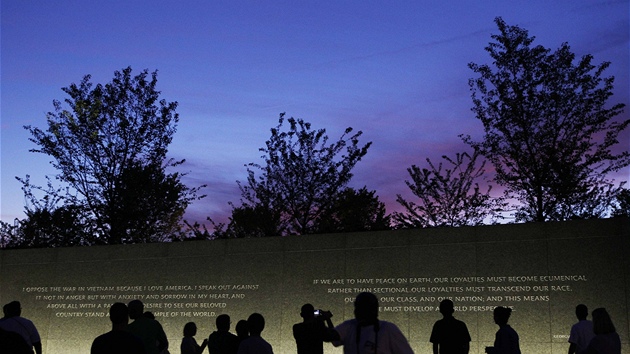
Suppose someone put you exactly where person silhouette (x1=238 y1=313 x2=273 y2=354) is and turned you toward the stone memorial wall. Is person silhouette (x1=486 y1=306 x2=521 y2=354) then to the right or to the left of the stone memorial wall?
right

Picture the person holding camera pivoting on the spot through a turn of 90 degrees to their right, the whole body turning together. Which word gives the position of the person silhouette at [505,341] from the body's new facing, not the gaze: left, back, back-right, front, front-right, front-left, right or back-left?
front-left

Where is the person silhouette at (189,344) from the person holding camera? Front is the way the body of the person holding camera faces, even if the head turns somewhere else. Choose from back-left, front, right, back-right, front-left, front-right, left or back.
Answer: left

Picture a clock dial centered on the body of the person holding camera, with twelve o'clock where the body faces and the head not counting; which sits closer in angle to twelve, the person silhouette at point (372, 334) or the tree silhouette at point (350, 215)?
the tree silhouette

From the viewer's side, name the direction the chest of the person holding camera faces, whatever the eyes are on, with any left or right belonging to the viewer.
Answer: facing away from the viewer and to the right of the viewer

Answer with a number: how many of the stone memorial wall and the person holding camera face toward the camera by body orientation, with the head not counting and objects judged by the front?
1

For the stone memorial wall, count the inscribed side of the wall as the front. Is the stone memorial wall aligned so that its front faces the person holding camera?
yes

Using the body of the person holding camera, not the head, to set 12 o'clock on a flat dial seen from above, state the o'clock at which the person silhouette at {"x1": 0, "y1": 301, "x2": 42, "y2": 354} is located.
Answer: The person silhouette is roughly at 8 o'clock from the person holding camera.

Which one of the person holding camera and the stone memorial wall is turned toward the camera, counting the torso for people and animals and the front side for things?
the stone memorial wall

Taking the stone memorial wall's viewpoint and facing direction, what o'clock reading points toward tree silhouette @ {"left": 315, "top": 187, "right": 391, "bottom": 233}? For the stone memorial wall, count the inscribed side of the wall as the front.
The tree silhouette is roughly at 6 o'clock from the stone memorial wall.

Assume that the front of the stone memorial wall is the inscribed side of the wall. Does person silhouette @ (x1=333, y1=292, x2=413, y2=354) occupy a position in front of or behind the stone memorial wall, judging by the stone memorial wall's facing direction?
in front

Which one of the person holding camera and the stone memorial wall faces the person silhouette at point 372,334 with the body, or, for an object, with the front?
the stone memorial wall

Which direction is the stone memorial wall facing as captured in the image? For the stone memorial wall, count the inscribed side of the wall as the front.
toward the camera

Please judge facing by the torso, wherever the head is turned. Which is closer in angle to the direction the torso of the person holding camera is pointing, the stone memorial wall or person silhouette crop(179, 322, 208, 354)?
the stone memorial wall

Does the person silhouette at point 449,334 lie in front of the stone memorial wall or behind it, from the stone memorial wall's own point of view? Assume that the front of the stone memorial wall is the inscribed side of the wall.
in front
